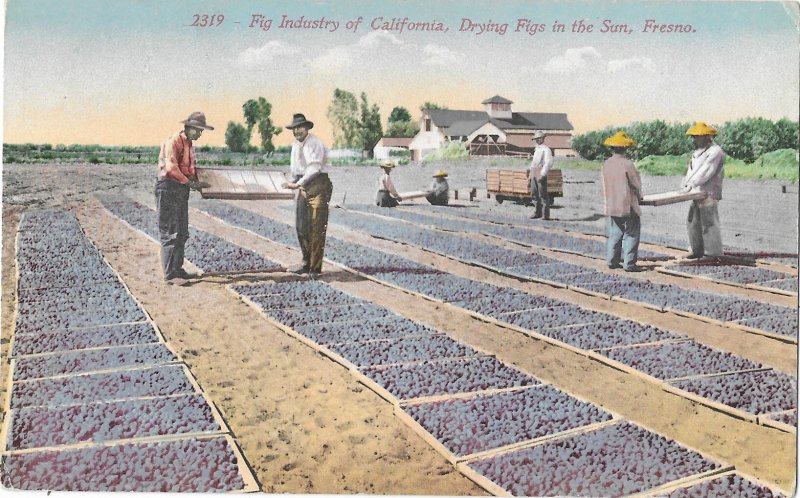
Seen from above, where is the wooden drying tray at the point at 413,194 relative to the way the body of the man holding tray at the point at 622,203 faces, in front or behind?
in front

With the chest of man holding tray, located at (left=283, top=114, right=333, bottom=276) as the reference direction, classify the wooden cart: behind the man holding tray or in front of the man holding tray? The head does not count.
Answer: behind

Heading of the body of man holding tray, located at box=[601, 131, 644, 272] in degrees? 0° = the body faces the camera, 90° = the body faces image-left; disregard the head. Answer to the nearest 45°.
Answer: approximately 225°

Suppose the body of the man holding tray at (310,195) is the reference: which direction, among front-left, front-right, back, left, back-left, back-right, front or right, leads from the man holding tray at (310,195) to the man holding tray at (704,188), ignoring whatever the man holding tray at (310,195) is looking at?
back-left
